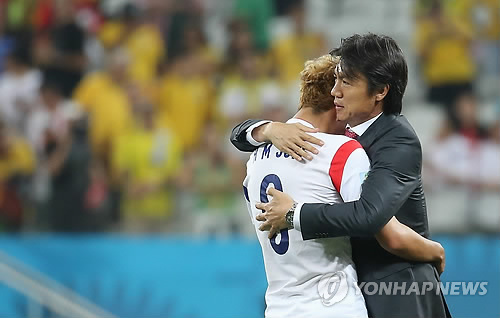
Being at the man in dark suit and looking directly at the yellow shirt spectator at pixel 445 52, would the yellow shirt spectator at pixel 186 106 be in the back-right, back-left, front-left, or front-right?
front-left

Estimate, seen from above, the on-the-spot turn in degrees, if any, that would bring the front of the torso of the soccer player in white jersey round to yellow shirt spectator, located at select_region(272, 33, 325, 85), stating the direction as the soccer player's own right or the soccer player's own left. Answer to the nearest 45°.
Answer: approximately 45° to the soccer player's own left

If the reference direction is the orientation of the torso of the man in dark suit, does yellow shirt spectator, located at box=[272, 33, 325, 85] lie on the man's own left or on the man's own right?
on the man's own right

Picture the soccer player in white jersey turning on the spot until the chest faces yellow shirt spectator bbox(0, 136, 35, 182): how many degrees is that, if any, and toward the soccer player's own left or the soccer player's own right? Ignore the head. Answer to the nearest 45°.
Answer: approximately 90° to the soccer player's own left

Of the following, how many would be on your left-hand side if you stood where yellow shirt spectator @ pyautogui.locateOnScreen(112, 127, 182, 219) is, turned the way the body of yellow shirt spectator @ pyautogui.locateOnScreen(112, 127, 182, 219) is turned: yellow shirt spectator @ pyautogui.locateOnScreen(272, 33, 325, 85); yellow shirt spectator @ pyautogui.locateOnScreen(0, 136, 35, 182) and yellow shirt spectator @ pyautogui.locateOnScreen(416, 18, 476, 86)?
2

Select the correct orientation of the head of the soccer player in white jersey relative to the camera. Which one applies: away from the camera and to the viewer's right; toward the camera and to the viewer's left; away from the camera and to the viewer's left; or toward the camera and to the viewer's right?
away from the camera and to the viewer's right

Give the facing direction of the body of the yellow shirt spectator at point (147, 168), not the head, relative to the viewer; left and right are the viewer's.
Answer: facing the viewer

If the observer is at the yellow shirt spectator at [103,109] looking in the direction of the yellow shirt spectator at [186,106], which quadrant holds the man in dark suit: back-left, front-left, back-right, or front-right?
front-right

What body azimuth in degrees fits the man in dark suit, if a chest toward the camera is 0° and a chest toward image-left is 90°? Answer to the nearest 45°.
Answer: approximately 90°

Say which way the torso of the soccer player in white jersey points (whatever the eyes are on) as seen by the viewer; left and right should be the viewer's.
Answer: facing away from the viewer and to the right of the viewer

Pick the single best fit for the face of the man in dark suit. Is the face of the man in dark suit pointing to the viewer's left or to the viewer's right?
to the viewer's left
